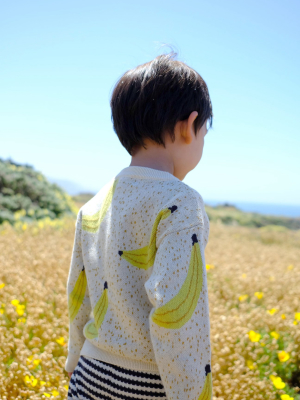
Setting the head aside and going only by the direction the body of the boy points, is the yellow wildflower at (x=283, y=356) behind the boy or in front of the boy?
in front

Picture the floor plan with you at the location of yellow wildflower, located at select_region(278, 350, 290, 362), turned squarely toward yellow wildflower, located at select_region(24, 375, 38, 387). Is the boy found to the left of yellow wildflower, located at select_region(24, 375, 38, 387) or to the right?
left

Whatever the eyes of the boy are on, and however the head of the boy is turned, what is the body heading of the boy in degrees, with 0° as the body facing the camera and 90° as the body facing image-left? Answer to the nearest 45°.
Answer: approximately 225°

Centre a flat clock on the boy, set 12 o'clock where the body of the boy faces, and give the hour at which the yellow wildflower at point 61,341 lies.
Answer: The yellow wildflower is roughly at 10 o'clock from the boy.

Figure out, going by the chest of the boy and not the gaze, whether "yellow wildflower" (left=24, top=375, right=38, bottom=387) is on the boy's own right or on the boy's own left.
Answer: on the boy's own left

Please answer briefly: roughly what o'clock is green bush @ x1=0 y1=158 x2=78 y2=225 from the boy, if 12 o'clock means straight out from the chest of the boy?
The green bush is roughly at 10 o'clock from the boy.

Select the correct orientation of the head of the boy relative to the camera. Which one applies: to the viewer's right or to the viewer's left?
to the viewer's right
